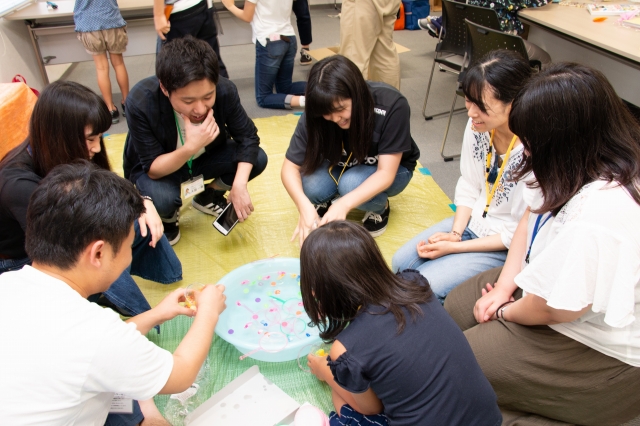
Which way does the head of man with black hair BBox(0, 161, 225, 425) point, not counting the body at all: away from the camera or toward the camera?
away from the camera

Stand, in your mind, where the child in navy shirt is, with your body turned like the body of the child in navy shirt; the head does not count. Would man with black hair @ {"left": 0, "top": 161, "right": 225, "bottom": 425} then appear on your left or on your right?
on your left

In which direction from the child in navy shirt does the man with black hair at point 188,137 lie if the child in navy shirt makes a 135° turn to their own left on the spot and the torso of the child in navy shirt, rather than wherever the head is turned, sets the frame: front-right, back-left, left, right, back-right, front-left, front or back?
back-right

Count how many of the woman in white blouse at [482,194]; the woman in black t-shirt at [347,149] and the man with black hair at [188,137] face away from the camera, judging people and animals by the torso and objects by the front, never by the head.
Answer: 0

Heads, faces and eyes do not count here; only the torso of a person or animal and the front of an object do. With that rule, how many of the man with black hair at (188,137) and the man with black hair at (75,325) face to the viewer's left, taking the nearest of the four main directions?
0

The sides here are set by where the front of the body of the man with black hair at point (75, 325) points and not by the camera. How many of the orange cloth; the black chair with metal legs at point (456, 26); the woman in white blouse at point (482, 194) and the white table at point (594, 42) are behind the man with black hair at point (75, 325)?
0

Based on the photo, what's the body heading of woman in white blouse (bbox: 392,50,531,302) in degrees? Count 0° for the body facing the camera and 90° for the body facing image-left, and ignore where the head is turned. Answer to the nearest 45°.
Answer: approximately 45°

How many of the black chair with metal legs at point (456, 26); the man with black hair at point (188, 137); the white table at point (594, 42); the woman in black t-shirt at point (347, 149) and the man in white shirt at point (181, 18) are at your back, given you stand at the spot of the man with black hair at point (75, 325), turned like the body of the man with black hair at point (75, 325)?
0

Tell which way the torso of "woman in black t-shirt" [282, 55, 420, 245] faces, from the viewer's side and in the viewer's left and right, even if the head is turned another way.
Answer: facing the viewer and to the left of the viewer

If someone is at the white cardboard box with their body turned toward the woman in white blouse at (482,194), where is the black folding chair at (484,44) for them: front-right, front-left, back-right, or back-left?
front-left

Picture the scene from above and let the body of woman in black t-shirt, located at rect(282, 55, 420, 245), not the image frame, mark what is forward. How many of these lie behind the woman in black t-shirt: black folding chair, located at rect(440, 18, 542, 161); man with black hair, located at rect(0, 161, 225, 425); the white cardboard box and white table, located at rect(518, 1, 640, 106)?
2

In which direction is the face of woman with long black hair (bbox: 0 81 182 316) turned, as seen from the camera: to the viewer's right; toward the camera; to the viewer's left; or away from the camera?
to the viewer's right

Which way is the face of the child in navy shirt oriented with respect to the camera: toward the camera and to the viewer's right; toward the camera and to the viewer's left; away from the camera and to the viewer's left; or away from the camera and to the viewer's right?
away from the camera and to the viewer's left

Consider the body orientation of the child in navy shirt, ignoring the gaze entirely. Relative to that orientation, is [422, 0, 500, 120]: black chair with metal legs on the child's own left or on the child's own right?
on the child's own right

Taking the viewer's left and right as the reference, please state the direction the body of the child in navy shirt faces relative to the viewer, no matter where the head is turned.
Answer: facing away from the viewer and to the left of the viewer
